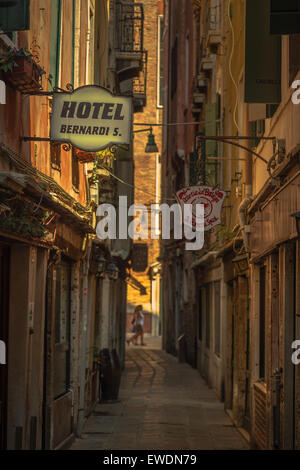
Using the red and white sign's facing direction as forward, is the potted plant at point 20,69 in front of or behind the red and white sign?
in front

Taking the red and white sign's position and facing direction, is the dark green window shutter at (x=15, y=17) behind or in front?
in front

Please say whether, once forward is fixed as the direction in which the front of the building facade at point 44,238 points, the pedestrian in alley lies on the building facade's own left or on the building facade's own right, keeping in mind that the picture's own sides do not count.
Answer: on the building facade's own left

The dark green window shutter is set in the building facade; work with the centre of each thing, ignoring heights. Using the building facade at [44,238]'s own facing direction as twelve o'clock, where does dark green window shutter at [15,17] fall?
The dark green window shutter is roughly at 3 o'clock from the building facade.

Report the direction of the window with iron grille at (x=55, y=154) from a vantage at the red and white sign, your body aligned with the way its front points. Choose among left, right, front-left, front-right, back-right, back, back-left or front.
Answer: front-right

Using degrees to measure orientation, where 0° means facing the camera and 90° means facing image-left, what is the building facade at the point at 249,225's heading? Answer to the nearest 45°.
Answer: approximately 90°

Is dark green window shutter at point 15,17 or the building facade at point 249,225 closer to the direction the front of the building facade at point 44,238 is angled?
the building facade

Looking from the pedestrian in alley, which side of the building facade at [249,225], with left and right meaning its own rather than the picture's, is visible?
right

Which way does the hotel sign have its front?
toward the camera

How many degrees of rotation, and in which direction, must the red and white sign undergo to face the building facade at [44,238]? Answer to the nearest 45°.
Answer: approximately 45° to its right

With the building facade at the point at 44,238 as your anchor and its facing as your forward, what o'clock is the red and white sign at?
The red and white sign is roughly at 10 o'clock from the building facade.

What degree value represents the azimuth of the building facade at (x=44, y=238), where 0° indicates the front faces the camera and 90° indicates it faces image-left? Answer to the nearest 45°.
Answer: approximately 270°

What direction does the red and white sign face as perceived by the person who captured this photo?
facing the viewer
